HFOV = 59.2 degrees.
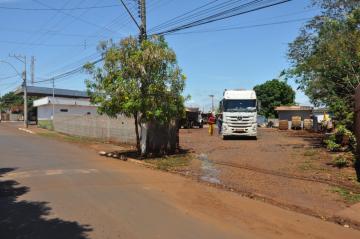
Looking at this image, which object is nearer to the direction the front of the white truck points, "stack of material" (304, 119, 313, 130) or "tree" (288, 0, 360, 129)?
the tree

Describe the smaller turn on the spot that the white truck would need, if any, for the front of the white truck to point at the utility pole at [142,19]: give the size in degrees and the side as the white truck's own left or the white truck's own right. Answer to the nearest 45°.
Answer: approximately 45° to the white truck's own right

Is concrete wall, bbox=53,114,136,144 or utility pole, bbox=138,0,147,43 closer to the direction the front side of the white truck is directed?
the utility pole

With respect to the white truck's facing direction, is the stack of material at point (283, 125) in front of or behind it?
behind

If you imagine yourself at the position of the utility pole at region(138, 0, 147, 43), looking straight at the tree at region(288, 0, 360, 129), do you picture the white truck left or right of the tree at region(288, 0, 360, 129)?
left

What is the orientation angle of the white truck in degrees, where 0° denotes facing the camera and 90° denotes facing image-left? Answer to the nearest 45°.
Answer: approximately 0°

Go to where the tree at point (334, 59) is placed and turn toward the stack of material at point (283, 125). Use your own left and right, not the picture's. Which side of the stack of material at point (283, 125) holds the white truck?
left
